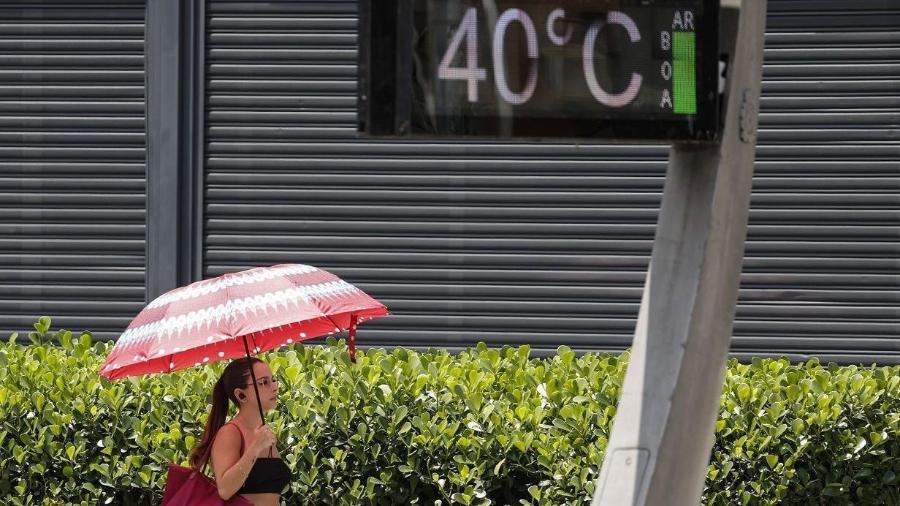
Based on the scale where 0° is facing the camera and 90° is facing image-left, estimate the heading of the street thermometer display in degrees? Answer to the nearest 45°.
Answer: approximately 0°

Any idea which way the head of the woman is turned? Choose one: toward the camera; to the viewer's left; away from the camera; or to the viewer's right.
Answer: to the viewer's right

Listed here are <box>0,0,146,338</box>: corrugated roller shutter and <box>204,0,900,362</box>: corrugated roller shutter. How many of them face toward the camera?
2

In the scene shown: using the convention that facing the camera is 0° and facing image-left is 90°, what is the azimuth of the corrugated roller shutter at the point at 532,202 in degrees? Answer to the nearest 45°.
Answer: approximately 0°

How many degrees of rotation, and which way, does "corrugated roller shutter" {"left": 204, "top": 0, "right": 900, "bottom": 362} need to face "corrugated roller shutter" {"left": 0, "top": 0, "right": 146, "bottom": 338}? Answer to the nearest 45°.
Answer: approximately 90° to its right

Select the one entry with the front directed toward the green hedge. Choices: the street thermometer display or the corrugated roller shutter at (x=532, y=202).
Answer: the corrugated roller shutter

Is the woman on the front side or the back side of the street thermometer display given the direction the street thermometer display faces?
on the back side
